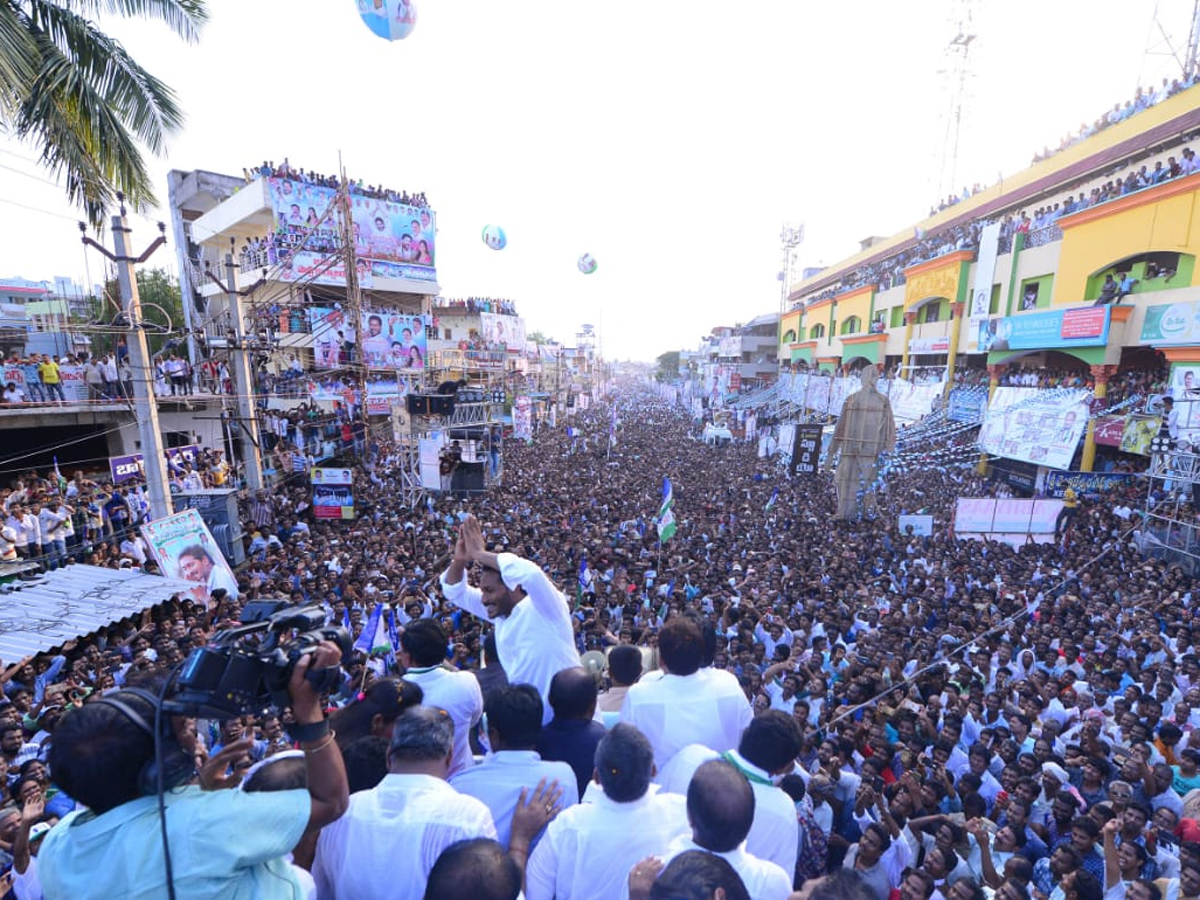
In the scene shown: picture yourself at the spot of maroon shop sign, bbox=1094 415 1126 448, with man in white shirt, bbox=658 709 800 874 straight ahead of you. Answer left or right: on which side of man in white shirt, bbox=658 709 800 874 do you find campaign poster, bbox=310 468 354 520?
right

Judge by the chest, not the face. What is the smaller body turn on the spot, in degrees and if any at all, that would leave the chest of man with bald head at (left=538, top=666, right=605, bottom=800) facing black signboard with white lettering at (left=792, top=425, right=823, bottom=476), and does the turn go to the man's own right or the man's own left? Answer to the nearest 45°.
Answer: approximately 45° to the man's own right

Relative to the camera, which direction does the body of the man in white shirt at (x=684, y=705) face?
away from the camera

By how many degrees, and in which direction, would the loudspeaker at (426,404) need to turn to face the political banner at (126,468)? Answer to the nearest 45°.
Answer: approximately 45° to its right

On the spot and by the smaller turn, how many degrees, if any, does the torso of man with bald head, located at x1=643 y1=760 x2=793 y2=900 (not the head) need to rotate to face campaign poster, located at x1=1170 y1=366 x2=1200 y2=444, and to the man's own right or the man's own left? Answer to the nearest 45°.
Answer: approximately 45° to the man's own right

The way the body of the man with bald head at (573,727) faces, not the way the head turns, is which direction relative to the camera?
away from the camera

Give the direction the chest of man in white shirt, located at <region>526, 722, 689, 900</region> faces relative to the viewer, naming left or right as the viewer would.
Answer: facing away from the viewer

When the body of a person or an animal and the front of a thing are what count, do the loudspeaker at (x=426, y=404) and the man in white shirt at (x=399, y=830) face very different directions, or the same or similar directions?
very different directions

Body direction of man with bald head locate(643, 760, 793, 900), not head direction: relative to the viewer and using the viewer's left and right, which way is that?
facing away from the viewer

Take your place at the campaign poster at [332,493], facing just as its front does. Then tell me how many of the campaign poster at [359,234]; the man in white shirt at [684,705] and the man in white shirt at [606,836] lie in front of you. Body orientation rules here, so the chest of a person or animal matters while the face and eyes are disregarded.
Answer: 2

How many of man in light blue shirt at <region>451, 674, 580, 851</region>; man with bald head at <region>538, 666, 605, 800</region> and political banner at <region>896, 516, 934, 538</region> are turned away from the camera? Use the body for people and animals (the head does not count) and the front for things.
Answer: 2

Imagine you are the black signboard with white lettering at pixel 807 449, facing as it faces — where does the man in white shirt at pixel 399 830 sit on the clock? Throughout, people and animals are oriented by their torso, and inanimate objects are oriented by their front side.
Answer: The man in white shirt is roughly at 12 o'clock from the black signboard with white lettering.

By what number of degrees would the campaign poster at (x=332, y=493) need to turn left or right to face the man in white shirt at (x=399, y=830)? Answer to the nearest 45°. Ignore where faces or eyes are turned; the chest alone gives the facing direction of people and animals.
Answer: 0° — it already faces them
